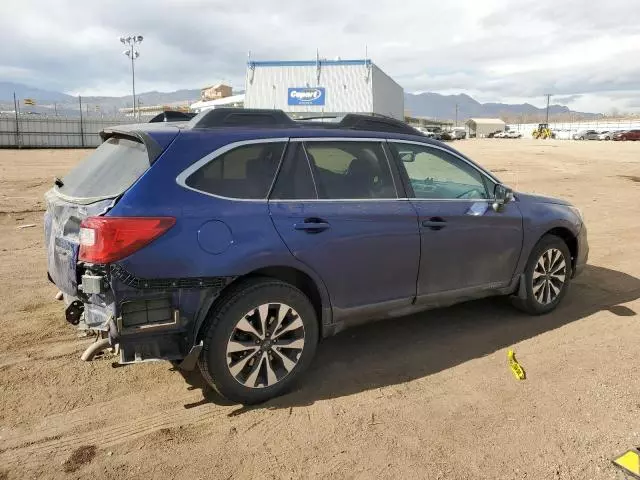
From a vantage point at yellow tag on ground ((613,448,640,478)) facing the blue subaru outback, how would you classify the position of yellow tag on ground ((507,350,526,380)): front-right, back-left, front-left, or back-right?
front-right

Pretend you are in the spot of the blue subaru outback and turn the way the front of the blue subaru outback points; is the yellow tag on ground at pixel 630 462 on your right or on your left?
on your right

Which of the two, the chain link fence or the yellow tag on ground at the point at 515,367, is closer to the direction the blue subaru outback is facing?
the yellow tag on ground

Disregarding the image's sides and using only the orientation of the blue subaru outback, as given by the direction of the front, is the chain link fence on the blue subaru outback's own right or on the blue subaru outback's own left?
on the blue subaru outback's own left

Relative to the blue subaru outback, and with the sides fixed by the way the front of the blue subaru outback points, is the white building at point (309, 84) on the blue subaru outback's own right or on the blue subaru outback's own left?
on the blue subaru outback's own left

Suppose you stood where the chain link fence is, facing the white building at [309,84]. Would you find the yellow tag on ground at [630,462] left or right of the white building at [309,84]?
right

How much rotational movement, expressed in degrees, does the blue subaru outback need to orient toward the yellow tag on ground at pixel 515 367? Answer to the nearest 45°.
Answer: approximately 45° to its right

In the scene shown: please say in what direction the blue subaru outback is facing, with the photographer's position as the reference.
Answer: facing away from the viewer and to the right of the viewer

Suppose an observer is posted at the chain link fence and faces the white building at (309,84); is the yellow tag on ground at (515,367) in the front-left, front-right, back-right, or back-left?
front-right

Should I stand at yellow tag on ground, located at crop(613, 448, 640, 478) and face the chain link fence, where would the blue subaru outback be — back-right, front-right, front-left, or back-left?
front-left
